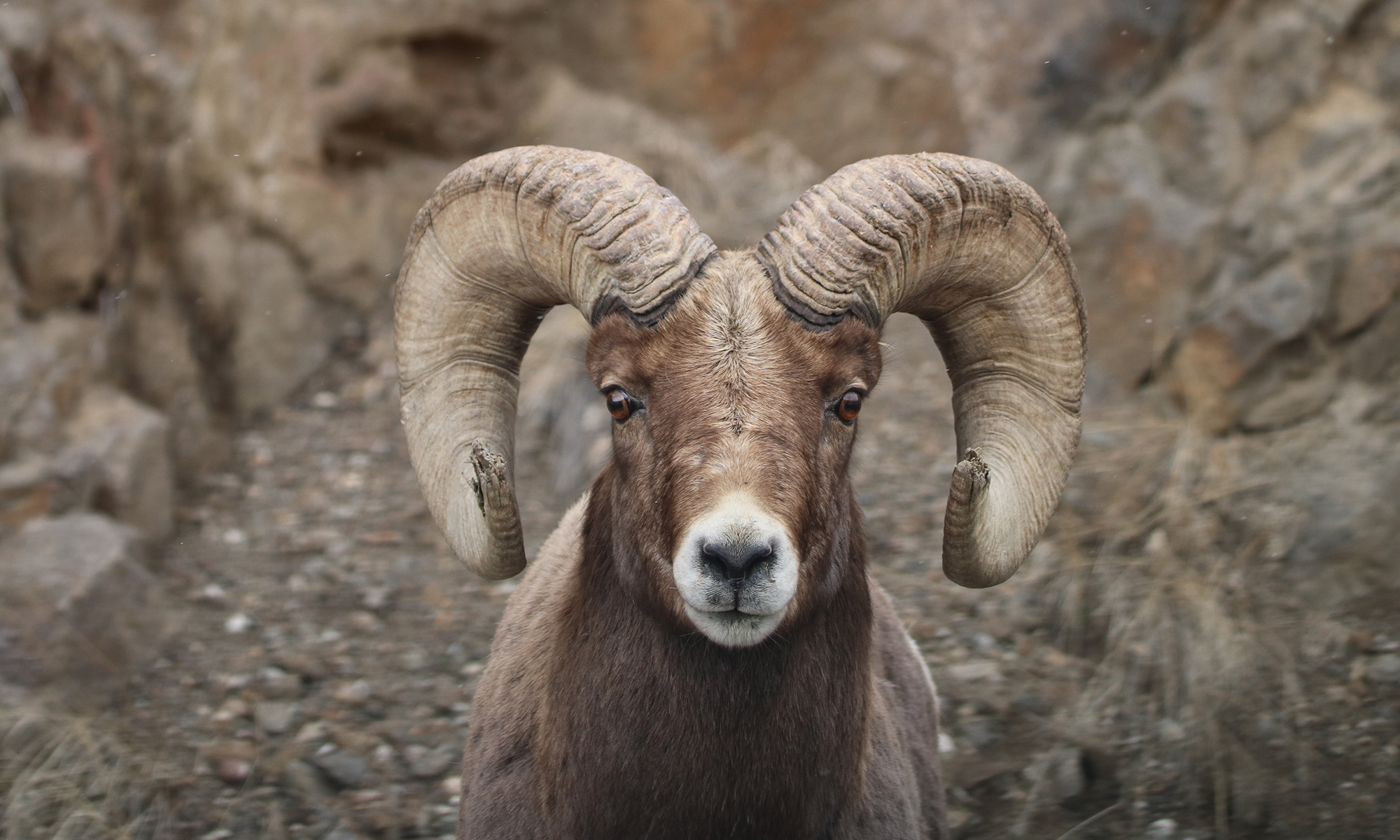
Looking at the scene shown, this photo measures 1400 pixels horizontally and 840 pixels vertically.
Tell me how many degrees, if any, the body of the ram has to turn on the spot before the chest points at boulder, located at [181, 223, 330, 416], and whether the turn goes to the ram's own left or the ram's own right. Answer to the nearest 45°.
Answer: approximately 135° to the ram's own right

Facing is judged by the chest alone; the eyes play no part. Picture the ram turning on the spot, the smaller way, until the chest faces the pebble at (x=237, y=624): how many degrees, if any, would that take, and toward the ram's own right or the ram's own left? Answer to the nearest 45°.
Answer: approximately 135° to the ram's own right

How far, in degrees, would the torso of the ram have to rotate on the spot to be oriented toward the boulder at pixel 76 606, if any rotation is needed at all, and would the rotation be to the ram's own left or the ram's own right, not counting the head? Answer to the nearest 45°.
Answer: approximately 135° to the ram's own right

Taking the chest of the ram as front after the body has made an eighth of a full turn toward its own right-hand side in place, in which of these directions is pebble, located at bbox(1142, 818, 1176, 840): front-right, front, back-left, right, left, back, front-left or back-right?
back

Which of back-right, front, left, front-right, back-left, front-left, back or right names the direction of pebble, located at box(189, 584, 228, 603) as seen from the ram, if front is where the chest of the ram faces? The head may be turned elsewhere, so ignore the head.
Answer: back-right

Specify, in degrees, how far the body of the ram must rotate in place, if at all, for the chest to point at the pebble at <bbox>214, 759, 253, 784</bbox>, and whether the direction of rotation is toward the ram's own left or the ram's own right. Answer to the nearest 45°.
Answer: approximately 135° to the ram's own right

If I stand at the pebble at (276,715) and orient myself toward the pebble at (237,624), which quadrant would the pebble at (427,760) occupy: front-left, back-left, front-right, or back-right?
back-right

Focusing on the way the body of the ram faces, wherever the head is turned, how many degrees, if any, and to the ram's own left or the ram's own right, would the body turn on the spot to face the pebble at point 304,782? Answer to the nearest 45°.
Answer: approximately 135° to the ram's own right

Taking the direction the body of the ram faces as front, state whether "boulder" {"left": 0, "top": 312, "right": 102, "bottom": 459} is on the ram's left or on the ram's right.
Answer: on the ram's right

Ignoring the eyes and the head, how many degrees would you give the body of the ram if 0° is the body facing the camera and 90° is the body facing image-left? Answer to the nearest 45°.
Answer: approximately 0°
